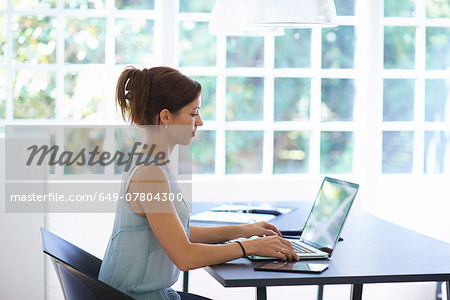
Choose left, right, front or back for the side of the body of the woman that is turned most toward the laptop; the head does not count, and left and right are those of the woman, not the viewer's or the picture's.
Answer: front

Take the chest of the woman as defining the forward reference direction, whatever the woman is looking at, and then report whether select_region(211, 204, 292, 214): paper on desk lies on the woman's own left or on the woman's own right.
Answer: on the woman's own left

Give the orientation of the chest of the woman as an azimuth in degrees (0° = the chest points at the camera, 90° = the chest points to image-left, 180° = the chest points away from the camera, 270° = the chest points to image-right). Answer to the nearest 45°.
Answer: approximately 270°

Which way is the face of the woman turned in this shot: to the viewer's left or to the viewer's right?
to the viewer's right
